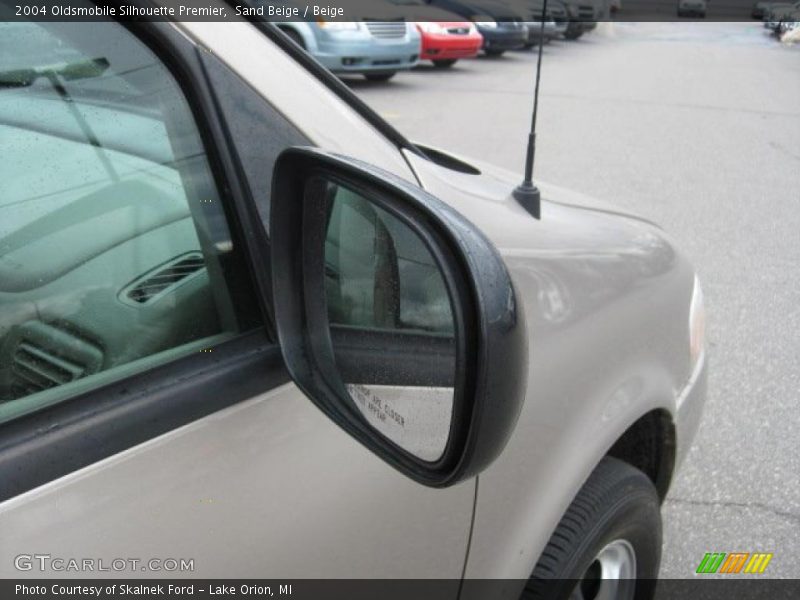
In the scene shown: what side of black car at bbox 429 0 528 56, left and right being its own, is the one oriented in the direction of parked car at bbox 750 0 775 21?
left

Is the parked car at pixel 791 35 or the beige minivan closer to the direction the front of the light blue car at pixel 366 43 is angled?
the beige minivan

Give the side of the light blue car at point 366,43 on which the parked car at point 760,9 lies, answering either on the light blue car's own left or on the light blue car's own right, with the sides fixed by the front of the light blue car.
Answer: on the light blue car's own left

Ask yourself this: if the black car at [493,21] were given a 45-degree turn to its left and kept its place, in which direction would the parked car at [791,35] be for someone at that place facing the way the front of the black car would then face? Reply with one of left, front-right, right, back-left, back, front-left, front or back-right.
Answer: front-left

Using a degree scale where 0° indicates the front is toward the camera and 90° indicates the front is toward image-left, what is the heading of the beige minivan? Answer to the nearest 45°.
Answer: approximately 225°

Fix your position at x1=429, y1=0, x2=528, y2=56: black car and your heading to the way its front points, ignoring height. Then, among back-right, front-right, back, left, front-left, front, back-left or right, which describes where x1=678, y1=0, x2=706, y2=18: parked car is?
left

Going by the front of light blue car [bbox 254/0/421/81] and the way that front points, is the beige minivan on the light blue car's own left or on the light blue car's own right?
on the light blue car's own right

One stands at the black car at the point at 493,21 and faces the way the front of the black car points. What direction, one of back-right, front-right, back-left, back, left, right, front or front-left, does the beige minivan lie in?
front-right

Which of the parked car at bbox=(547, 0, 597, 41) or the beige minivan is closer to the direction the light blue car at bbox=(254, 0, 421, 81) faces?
the beige minivan

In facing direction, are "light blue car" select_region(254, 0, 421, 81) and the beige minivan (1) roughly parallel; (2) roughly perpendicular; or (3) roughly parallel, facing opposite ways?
roughly perpendicular

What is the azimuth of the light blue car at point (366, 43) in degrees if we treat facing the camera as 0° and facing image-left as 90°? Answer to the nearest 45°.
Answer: approximately 315°

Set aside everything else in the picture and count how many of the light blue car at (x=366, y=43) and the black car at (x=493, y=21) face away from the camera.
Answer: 0
